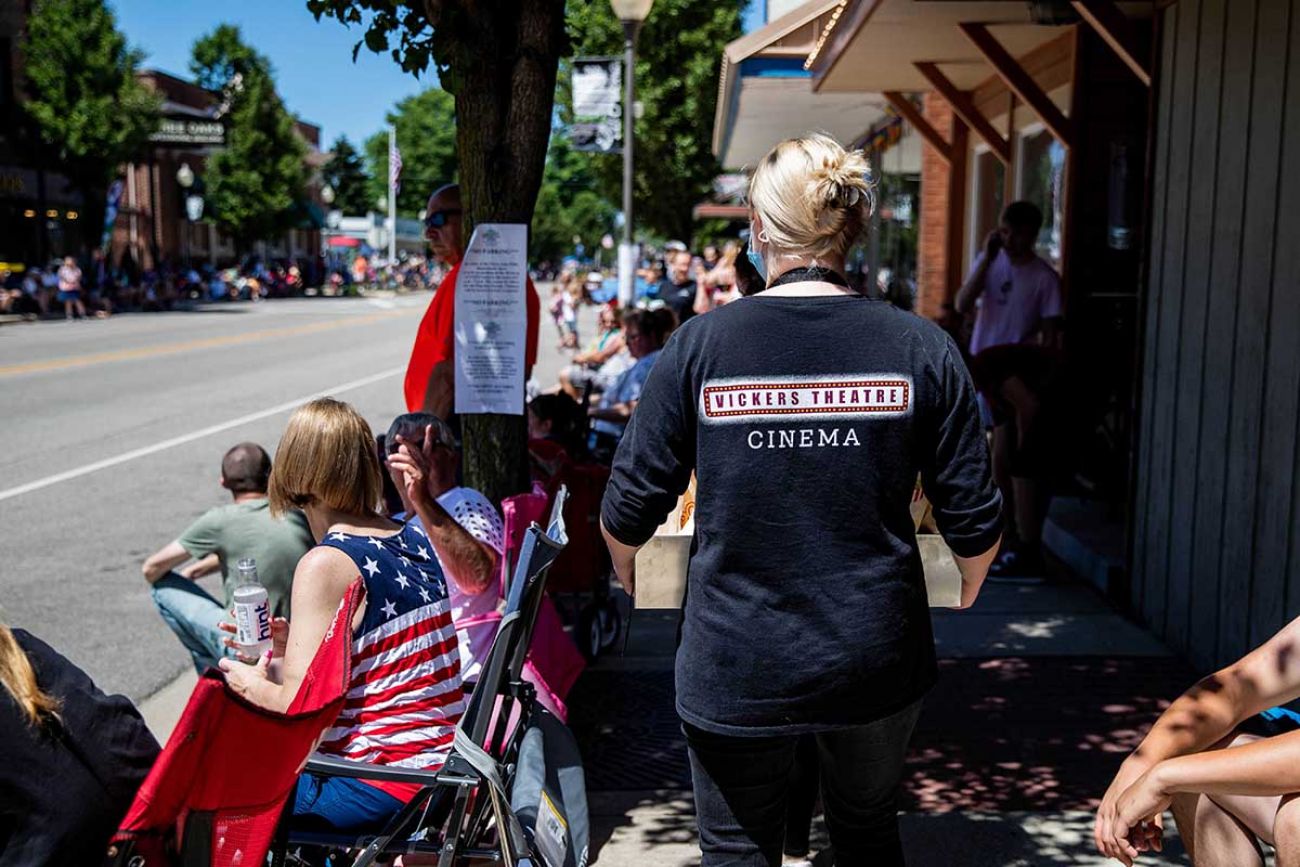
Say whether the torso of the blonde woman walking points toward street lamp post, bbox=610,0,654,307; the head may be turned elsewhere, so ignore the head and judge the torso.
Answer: yes

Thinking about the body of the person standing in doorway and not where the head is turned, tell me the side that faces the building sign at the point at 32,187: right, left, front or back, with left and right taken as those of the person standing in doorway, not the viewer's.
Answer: right

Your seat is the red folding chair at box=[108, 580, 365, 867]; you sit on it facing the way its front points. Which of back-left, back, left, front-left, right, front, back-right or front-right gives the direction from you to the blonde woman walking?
back-right

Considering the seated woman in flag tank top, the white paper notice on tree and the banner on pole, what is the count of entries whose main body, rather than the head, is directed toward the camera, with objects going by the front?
2

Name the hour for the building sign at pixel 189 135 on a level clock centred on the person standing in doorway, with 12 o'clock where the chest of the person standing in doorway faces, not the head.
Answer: The building sign is roughly at 3 o'clock from the person standing in doorway.

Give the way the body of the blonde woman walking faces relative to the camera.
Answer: away from the camera

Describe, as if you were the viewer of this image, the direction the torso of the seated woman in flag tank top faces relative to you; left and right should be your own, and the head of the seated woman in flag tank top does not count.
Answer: facing away from the viewer and to the left of the viewer

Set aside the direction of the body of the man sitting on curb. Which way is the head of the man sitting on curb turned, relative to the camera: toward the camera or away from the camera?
away from the camera

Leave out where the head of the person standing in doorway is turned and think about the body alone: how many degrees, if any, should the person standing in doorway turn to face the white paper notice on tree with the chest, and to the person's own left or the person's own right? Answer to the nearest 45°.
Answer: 0° — they already face it

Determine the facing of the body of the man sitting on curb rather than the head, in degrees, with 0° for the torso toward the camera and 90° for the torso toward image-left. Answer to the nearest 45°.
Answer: approximately 135°

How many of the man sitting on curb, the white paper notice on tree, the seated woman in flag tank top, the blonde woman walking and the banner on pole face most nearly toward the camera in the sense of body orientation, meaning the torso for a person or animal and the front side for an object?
2

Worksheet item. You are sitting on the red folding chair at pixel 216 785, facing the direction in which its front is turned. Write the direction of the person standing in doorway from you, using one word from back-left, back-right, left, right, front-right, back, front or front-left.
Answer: right

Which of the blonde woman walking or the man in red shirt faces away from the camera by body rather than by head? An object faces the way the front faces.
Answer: the blonde woman walking

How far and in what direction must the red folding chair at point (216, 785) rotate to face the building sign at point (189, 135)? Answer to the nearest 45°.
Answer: approximately 45° to its right

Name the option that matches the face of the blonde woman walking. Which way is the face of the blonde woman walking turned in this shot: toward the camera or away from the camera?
away from the camera

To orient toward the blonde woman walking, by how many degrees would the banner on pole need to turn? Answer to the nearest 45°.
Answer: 0° — it already faces them
